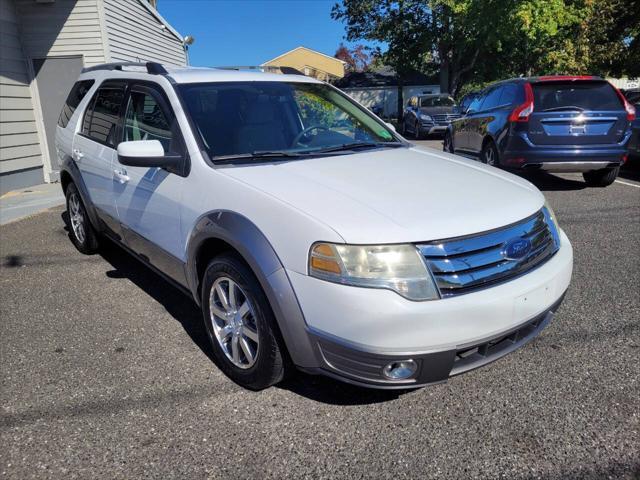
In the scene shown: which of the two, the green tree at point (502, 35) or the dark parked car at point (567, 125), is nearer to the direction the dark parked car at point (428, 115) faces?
the dark parked car

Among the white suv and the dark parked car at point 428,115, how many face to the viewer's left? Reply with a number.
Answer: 0

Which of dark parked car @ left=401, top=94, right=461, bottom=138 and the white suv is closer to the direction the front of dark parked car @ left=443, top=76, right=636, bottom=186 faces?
the dark parked car

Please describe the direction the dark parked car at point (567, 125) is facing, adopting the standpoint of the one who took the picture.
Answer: facing away from the viewer and to the left of the viewer

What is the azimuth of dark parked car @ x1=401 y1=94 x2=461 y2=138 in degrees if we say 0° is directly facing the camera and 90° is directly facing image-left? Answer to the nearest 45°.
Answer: approximately 315°

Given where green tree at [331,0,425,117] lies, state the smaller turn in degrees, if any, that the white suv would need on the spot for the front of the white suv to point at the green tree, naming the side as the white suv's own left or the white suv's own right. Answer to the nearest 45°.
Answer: approximately 135° to the white suv's own left

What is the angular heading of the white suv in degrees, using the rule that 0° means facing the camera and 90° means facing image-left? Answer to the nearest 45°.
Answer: approximately 315°

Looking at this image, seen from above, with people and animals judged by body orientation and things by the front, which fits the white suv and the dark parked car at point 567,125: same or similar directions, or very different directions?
very different directions

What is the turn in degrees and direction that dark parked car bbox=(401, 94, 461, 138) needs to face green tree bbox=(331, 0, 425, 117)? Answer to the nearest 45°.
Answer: approximately 135° to its left

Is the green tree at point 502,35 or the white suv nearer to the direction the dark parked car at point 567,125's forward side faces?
the green tree

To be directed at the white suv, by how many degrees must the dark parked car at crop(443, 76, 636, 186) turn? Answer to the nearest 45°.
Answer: approximately 135° to its left

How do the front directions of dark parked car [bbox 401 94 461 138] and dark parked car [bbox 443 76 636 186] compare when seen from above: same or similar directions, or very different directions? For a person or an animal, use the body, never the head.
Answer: very different directions

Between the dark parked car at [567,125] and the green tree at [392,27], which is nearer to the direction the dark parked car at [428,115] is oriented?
the dark parked car

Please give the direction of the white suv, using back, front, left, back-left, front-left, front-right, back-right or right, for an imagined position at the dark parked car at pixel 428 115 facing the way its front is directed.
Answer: front-right
